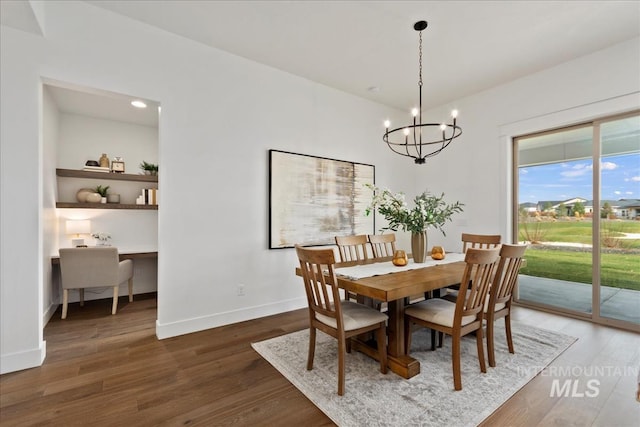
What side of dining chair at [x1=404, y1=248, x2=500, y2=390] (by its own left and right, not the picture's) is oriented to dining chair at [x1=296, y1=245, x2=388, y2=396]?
left

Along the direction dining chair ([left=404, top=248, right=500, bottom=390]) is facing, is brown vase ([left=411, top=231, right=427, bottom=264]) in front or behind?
in front

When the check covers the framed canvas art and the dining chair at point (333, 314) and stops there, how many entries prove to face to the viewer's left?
0

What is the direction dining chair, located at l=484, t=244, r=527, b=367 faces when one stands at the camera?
facing away from the viewer and to the left of the viewer

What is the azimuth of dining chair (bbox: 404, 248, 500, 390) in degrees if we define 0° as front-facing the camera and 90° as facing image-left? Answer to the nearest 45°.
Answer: approximately 135°

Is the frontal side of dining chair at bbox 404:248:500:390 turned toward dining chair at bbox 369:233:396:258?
yes

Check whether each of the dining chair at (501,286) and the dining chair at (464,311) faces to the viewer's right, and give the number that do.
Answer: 0

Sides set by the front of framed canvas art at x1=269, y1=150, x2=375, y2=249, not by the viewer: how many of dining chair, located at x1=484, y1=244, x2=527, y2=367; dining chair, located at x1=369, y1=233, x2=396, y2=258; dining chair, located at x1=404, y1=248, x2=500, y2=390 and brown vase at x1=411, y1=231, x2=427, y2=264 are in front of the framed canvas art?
4

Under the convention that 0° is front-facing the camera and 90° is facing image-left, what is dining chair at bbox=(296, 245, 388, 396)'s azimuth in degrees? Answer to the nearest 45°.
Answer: approximately 225°

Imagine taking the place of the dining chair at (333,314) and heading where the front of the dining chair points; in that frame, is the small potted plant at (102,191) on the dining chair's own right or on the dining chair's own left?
on the dining chair's own left

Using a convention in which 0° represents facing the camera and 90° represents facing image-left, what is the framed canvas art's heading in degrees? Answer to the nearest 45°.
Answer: approximately 315°

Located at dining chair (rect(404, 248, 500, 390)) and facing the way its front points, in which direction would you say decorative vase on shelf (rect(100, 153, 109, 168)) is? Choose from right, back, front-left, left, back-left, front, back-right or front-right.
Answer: front-left

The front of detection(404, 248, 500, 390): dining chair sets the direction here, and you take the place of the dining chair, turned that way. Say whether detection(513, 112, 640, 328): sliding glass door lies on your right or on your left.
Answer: on your right
